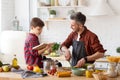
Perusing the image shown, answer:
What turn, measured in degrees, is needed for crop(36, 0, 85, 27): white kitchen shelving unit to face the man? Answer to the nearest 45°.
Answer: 0° — it already faces them

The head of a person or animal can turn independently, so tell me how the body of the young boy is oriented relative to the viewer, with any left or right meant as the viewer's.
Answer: facing to the right of the viewer

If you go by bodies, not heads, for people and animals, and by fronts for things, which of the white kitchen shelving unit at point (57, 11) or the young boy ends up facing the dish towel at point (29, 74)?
the white kitchen shelving unit

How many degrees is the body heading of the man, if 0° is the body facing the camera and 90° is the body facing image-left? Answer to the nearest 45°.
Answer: approximately 45°

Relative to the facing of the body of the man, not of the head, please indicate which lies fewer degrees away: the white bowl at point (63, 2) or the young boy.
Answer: the young boy

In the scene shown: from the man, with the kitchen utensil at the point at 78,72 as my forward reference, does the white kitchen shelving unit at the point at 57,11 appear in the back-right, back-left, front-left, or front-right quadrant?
back-right

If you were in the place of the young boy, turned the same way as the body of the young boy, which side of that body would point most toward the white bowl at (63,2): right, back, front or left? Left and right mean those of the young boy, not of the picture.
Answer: left

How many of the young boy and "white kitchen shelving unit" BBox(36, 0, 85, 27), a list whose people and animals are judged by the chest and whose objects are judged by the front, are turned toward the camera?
1

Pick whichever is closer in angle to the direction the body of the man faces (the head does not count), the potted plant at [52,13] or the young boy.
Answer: the young boy
